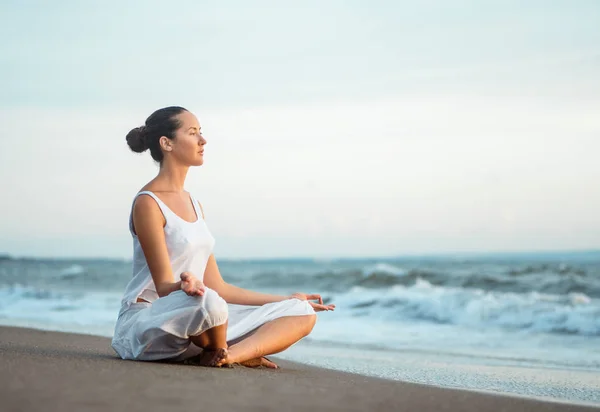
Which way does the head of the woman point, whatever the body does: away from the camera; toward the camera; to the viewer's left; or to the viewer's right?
to the viewer's right

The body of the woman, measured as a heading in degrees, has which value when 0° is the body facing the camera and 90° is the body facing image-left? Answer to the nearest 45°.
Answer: approximately 315°
